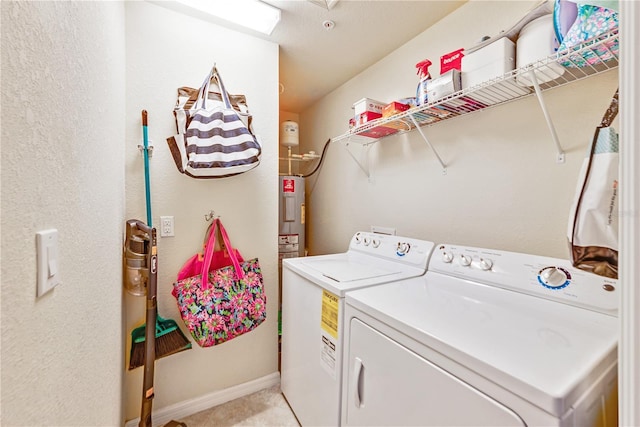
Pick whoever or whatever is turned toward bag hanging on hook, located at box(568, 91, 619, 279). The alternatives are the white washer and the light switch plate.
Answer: the light switch plate

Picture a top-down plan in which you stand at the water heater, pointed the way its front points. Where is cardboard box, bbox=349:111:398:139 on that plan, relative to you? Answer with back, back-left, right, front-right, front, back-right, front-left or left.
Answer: front-left

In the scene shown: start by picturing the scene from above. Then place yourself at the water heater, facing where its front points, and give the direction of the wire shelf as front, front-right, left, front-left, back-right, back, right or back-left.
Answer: front-left

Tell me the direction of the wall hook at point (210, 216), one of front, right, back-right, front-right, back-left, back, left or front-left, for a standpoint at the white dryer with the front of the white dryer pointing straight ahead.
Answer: front-right

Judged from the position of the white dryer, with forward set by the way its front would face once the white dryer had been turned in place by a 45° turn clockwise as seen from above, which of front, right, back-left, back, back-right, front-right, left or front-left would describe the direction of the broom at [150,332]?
front

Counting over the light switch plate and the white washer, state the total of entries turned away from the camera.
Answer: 0

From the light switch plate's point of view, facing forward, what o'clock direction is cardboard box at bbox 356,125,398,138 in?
The cardboard box is roughly at 10 o'clock from the light switch plate.

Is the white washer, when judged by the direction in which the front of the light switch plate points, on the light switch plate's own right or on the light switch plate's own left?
on the light switch plate's own left

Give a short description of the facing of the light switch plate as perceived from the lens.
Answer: facing the viewer and to the right of the viewer

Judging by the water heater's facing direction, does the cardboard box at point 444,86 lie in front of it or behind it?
in front

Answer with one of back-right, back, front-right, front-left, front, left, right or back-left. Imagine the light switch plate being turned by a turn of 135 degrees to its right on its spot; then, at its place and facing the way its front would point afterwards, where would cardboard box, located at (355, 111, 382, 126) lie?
back

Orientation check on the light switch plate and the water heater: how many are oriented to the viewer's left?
0

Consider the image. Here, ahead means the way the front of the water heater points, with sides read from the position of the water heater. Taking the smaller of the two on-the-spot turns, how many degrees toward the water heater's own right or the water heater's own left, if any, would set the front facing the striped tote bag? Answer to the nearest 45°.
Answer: approximately 45° to the water heater's own right
